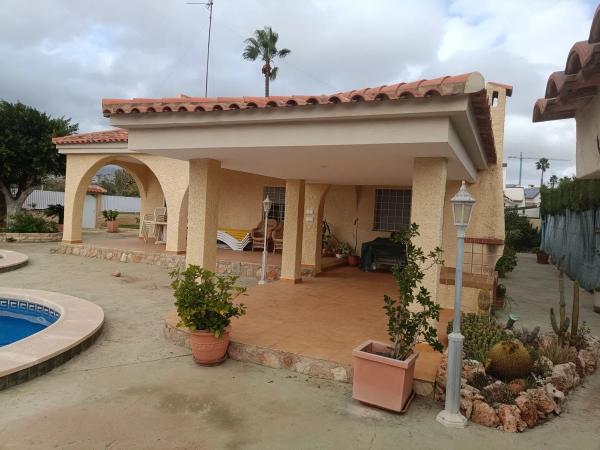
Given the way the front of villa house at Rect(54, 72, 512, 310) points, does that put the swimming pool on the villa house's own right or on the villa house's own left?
on the villa house's own right

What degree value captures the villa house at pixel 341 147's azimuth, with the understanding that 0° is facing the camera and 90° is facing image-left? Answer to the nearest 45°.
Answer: approximately 45°

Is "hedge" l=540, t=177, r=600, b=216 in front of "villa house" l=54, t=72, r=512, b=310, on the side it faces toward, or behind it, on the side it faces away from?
behind

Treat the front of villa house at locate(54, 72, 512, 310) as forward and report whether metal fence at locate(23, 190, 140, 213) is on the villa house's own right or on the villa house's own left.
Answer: on the villa house's own right

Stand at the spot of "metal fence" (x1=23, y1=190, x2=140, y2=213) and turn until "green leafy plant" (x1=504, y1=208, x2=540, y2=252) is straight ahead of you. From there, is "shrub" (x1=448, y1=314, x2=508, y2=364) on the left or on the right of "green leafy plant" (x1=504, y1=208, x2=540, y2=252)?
right

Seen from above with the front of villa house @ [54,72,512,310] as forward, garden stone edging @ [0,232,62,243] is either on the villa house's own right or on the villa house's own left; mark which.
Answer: on the villa house's own right

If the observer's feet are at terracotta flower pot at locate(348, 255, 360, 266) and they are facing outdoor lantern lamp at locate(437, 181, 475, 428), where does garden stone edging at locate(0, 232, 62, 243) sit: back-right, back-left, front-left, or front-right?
back-right

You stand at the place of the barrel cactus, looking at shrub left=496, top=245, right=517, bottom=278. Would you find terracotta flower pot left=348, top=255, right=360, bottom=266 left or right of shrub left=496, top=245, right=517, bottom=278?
left
